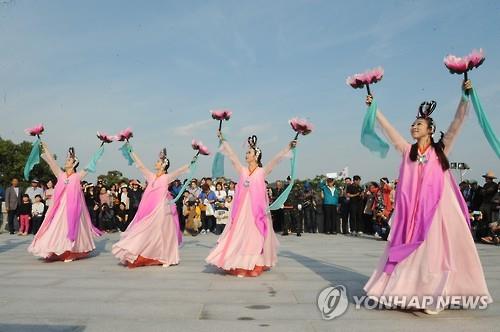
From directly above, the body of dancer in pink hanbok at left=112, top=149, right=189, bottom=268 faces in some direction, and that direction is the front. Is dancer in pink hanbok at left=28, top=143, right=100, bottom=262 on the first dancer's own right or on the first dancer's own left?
on the first dancer's own right

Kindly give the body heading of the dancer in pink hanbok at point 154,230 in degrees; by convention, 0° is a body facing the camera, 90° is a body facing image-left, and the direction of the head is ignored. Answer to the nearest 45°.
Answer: approximately 45°

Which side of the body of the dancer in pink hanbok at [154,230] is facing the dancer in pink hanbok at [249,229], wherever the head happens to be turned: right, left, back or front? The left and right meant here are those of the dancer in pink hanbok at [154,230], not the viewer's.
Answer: left

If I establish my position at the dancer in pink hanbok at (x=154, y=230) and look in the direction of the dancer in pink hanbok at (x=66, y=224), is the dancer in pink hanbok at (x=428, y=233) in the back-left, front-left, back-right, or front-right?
back-left

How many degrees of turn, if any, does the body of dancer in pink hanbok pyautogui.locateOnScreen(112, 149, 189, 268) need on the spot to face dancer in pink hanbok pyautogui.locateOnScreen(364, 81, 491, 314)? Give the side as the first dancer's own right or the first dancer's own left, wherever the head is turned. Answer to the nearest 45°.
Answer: approximately 90° to the first dancer's own left

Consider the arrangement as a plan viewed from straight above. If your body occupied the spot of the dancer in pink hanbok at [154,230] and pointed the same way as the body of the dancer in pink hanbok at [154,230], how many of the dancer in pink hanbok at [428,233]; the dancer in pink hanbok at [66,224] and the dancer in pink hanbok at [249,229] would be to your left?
2
